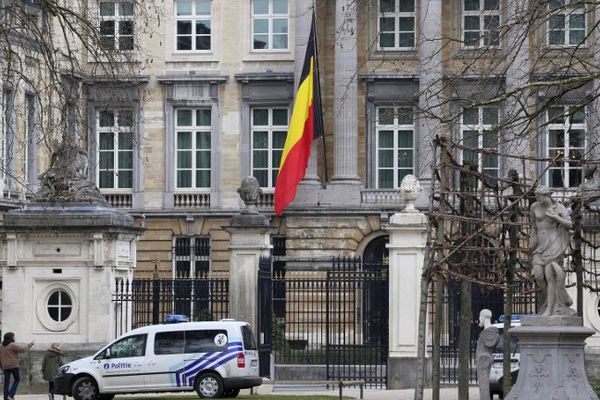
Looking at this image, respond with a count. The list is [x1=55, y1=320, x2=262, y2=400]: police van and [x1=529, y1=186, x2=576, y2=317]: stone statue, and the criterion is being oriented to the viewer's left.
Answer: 1

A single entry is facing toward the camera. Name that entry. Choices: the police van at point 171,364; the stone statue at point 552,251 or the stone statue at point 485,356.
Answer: the stone statue at point 552,251

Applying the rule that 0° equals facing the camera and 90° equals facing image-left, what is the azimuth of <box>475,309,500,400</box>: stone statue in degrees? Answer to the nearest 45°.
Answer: approximately 90°

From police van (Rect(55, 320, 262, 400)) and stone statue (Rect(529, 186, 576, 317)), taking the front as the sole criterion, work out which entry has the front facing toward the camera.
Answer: the stone statue

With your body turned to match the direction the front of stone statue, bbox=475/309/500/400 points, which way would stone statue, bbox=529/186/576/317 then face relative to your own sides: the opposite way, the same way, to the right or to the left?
to the left

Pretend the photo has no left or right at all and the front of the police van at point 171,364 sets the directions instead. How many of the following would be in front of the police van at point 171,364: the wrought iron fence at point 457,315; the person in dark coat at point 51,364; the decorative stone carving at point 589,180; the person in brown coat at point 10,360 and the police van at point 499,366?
2

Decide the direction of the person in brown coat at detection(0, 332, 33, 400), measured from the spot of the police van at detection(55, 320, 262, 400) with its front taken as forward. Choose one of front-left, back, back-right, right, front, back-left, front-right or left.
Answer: front

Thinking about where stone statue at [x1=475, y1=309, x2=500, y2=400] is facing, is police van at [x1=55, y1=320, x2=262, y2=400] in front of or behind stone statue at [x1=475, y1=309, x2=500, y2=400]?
in front

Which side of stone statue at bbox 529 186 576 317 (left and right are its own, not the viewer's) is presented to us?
front

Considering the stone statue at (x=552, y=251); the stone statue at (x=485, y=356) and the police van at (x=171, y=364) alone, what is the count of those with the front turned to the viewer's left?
2

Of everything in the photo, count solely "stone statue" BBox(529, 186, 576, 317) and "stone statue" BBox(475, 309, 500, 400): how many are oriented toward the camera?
1

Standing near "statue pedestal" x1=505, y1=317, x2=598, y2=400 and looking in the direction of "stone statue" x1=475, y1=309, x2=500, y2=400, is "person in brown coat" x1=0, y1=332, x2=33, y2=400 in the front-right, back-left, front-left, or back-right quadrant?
front-left

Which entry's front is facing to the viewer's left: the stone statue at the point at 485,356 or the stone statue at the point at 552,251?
the stone statue at the point at 485,356

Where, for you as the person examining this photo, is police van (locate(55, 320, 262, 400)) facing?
facing to the left of the viewer
